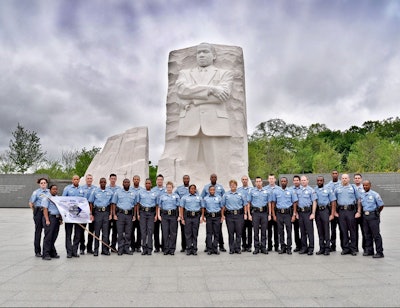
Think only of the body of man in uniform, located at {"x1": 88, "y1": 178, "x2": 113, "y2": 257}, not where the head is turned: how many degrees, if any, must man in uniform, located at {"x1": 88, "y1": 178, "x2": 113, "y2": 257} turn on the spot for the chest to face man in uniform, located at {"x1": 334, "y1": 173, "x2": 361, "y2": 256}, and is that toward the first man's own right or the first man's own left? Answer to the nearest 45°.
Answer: approximately 90° to the first man's own left

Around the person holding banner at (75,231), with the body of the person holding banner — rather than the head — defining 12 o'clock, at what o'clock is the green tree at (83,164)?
The green tree is roughly at 6 o'clock from the person holding banner.

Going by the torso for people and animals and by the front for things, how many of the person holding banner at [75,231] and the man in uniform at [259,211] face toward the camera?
2

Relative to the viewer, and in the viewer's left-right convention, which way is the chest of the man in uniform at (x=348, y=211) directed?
facing the viewer

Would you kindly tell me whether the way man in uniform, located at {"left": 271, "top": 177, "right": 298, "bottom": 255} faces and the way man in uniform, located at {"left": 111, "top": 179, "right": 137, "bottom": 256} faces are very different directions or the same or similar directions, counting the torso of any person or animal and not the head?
same or similar directions

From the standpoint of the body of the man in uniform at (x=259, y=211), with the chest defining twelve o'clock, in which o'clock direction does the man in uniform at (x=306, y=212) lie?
the man in uniform at (x=306, y=212) is roughly at 9 o'clock from the man in uniform at (x=259, y=211).

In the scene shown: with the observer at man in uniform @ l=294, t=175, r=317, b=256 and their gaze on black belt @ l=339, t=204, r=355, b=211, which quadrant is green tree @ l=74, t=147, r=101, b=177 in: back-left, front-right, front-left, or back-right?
back-left

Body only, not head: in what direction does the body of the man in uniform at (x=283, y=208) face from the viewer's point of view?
toward the camera

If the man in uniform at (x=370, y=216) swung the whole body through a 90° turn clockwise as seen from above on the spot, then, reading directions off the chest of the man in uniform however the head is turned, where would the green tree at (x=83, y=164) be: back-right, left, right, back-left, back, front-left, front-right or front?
front

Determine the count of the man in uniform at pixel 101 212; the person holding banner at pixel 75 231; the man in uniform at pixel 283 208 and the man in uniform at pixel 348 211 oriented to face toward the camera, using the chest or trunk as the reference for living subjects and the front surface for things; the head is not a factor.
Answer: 4

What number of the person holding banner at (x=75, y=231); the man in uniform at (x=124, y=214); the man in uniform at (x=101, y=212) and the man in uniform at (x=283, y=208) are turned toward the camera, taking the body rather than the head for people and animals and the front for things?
4

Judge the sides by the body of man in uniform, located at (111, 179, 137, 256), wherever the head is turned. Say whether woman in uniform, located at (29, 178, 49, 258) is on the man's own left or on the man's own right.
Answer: on the man's own right

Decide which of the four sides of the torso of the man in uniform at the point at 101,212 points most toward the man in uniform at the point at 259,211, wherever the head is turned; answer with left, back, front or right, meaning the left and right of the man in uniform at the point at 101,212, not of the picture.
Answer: left

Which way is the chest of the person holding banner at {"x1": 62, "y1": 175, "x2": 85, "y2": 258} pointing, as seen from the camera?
toward the camera

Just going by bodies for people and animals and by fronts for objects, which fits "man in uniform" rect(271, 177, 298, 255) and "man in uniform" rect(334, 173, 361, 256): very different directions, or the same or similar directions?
same or similar directions
